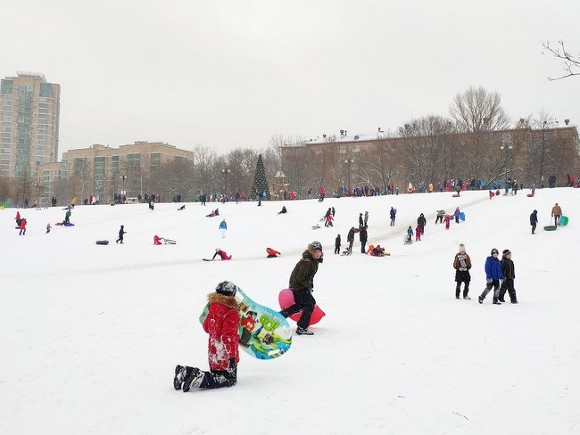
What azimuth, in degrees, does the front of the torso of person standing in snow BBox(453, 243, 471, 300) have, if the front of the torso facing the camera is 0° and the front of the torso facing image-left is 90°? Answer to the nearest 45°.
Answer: approximately 0°

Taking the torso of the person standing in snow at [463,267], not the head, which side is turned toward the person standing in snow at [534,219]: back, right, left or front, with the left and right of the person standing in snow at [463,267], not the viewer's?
back

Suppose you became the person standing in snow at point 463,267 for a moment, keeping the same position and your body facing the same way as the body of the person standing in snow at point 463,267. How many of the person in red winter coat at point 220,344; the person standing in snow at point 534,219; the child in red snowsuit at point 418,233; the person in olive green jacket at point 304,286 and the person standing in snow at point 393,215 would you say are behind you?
3

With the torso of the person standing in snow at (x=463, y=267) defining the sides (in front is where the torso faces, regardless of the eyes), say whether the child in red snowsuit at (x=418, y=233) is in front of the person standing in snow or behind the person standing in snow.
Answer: behind

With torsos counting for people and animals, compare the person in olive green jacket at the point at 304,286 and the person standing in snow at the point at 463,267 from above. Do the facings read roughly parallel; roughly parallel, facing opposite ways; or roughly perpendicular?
roughly perpendicular

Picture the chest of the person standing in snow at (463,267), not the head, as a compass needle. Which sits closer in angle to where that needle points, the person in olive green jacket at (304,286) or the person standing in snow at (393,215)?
the person in olive green jacket

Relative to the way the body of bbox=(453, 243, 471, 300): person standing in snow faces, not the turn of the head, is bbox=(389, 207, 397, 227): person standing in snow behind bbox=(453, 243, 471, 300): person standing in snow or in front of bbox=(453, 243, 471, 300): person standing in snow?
behind

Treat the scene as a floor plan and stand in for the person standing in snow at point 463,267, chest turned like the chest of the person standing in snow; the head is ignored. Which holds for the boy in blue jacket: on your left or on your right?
on your left
